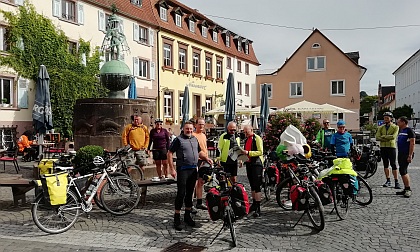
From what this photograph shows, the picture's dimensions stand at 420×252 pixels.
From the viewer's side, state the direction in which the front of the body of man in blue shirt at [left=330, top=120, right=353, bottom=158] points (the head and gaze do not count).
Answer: toward the camera

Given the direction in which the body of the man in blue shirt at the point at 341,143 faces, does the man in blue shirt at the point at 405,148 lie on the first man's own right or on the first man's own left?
on the first man's own left

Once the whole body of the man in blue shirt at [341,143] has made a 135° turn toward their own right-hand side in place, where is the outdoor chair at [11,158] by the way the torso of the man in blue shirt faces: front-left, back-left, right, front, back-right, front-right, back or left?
front-left

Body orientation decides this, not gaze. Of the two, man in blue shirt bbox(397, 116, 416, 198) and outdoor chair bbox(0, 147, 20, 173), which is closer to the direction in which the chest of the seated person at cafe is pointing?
the man in blue shirt
